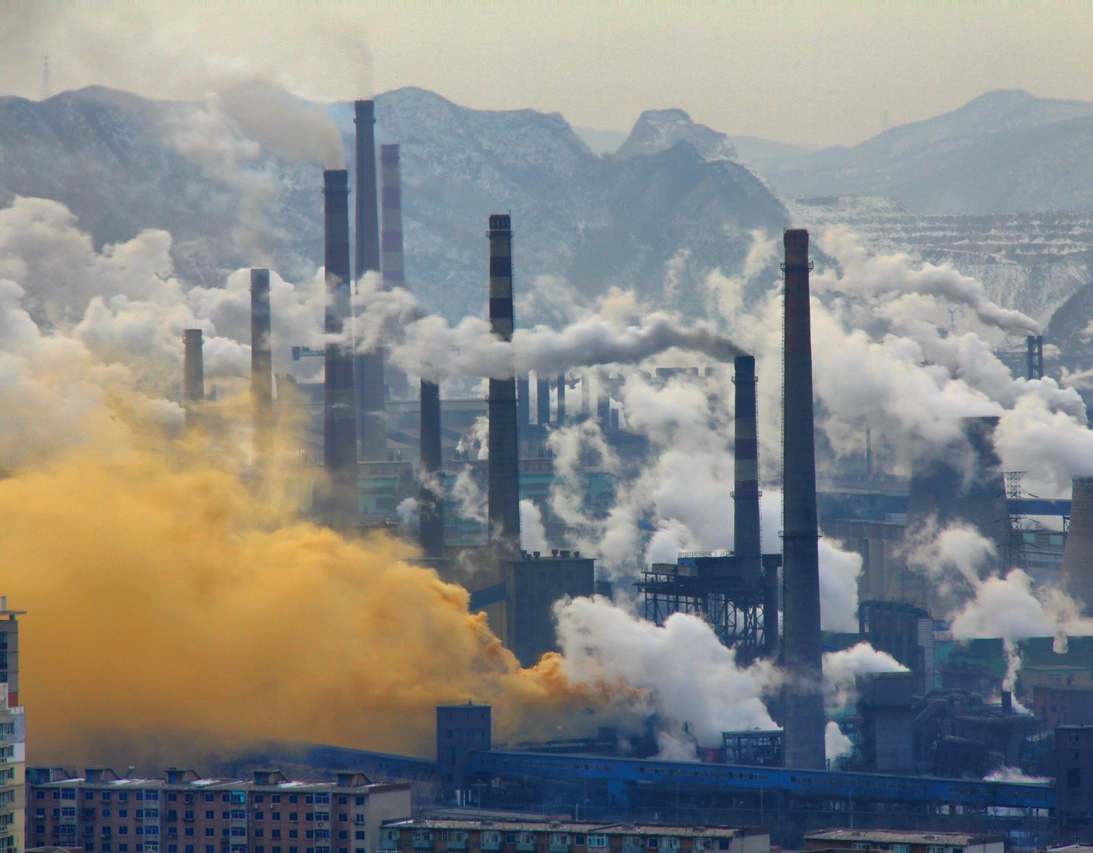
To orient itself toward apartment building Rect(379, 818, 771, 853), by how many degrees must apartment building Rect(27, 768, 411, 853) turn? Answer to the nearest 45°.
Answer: approximately 45° to its left

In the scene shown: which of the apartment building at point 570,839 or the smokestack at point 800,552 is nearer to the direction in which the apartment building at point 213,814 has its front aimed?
the apartment building

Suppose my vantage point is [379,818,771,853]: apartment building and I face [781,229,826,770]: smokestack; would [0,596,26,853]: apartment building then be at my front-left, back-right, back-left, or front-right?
back-left

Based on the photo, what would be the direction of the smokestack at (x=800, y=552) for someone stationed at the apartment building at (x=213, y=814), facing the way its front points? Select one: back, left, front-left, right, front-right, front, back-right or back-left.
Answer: back-left

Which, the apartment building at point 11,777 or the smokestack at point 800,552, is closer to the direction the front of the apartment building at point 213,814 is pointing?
the apartment building

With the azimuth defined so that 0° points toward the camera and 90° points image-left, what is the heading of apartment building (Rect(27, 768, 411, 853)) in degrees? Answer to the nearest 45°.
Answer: approximately 0°

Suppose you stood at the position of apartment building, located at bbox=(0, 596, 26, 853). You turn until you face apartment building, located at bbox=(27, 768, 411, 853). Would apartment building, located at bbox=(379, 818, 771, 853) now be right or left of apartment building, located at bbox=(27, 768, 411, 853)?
right
